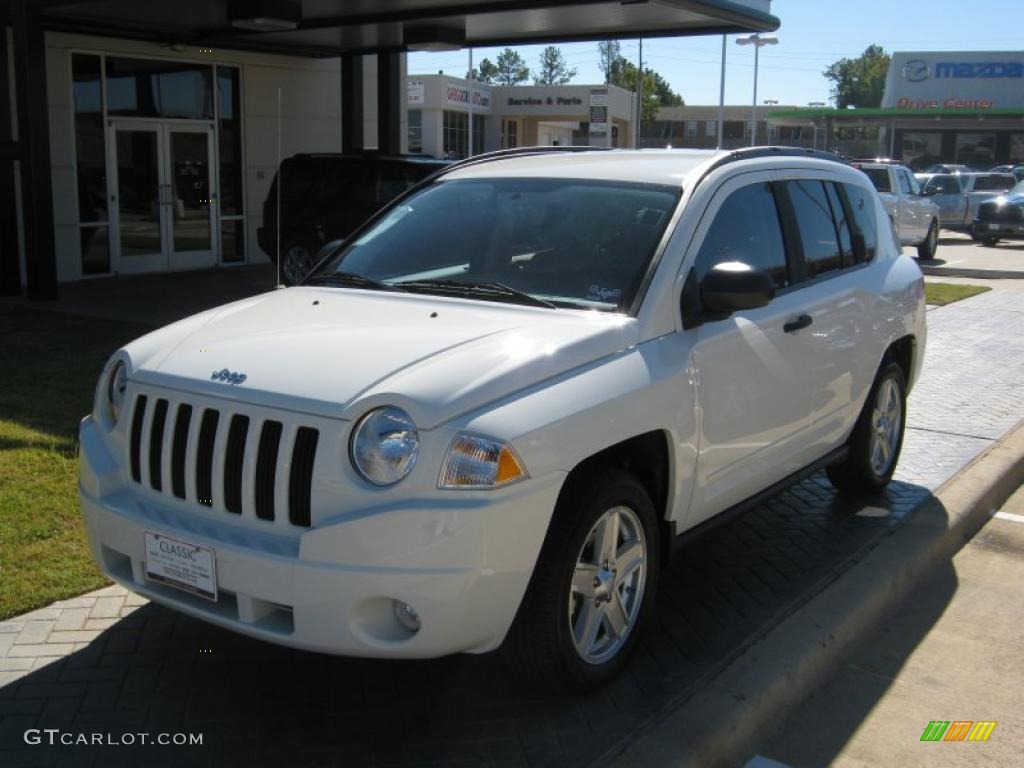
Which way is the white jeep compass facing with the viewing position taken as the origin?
facing the viewer and to the left of the viewer

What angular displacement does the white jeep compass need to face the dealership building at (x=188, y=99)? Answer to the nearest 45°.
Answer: approximately 135° to its right

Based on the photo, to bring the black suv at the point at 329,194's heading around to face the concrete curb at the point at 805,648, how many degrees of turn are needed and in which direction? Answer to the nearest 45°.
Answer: approximately 90° to its right

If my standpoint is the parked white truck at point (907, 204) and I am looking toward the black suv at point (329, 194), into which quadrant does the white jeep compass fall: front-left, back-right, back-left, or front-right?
front-left

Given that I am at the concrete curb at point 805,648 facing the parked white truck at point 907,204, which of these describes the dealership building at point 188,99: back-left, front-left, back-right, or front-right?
front-left

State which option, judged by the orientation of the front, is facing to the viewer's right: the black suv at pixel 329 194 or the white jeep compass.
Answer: the black suv

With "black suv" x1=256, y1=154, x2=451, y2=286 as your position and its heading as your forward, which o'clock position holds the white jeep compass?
The white jeep compass is roughly at 3 o'clock from the black suv.
